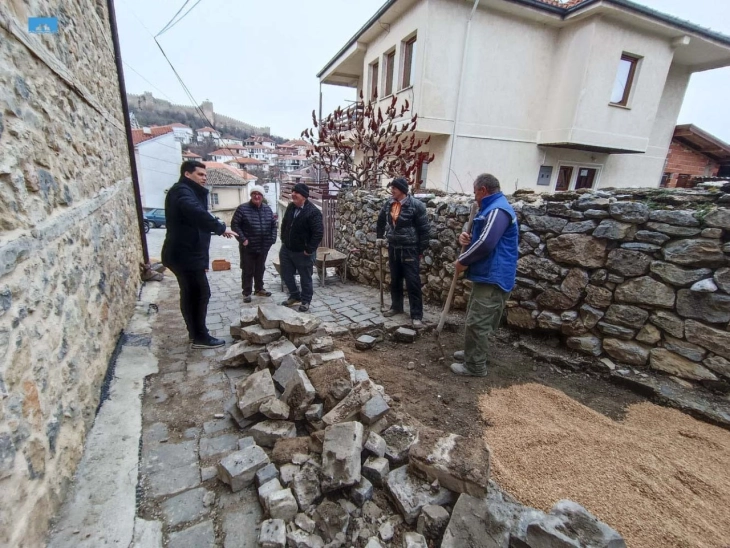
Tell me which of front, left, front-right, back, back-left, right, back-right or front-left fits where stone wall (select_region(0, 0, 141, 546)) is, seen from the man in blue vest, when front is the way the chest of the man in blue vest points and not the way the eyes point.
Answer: front-left

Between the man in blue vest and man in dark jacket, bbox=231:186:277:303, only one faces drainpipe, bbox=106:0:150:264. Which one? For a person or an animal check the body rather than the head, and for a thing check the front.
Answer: the man in blue vest

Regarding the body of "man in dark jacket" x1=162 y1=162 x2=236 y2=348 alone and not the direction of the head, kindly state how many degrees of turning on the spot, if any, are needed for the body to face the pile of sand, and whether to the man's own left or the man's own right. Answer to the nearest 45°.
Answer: approximately 45° to the man's own right

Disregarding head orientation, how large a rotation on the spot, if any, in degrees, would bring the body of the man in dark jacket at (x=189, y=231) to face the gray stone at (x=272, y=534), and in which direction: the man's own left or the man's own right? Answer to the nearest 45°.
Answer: approximately 90° to the man's own right

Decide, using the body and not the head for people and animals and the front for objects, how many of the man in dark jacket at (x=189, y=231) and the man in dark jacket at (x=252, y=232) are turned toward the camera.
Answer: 1

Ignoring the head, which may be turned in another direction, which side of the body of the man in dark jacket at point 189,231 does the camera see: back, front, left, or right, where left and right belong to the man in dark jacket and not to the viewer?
right

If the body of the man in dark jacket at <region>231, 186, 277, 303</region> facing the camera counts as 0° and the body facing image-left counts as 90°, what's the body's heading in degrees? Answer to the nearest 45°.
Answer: approximately 0°

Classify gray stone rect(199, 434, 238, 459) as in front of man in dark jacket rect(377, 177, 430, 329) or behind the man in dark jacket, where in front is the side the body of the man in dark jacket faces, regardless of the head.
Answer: in front

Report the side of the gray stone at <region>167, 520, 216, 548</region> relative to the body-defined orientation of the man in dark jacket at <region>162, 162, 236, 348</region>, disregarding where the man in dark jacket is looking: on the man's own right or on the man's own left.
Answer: on the man's own right

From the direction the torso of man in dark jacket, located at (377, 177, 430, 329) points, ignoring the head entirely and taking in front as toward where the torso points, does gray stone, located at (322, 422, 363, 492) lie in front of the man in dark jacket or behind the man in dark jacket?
in front

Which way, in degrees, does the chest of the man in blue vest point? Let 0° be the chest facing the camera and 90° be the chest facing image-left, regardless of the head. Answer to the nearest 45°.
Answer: approximately 90°

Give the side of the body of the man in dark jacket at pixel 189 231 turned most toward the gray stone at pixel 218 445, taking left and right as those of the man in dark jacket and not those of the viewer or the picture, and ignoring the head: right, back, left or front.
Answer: right

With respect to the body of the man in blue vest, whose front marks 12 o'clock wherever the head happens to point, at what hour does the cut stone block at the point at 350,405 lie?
The cut stone block is roughly at 10 o'clock from the man in blue vest.

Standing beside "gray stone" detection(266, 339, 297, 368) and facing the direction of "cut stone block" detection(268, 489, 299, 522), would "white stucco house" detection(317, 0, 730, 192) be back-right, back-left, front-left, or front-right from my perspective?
back-left
